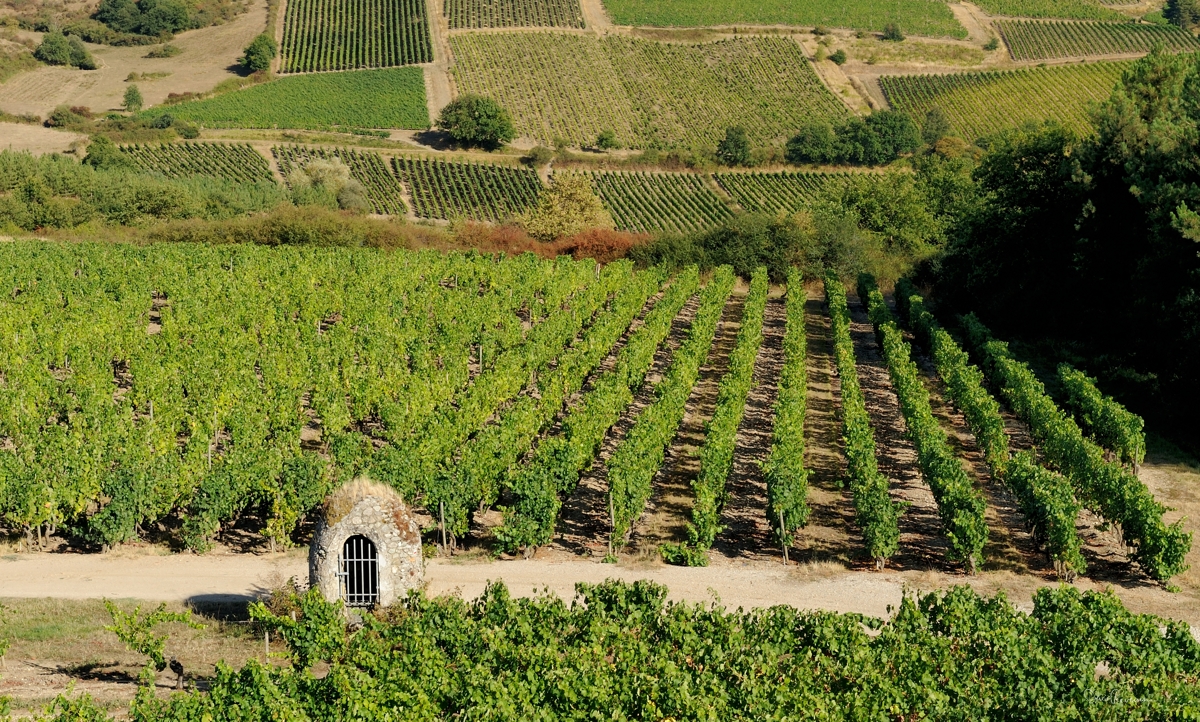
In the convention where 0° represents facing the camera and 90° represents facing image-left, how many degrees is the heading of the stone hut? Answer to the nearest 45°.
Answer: approximately 0°
